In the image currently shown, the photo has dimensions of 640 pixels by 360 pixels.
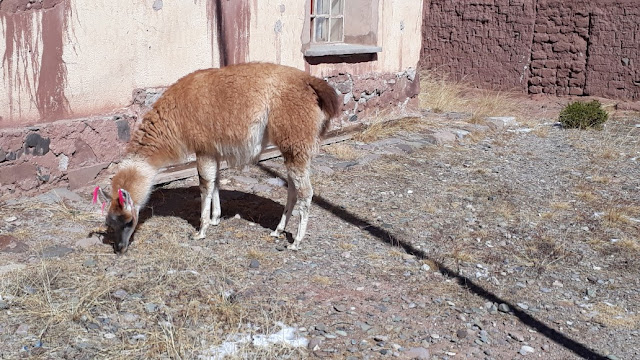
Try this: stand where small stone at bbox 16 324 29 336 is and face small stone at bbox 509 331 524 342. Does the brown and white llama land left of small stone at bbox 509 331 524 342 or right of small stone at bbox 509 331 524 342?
left

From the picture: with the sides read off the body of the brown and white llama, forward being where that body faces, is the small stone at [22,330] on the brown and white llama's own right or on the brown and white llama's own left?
on the brown and white llama's own left

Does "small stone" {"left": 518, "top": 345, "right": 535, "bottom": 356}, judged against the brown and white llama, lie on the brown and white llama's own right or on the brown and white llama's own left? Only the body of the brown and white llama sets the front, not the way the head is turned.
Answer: on the brown and white llama's own left

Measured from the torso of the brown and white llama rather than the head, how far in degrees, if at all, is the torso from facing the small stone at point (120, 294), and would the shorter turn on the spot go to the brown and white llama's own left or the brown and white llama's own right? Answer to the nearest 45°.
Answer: approximately 45° to the brown and white llama's own left

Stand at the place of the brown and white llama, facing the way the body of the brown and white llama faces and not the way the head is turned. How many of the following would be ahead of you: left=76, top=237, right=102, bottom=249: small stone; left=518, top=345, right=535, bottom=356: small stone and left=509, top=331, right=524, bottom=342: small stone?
1

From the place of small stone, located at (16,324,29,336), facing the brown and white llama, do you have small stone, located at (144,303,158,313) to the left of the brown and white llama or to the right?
right

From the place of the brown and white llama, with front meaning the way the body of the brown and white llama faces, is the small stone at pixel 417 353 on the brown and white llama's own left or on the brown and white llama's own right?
on the brown and white llama's own left

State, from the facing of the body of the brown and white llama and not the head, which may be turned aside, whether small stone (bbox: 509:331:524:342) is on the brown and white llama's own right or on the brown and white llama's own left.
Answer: on the brown and white llama's own left

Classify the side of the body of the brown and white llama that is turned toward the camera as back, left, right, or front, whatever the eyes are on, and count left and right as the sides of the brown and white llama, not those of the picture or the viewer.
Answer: left

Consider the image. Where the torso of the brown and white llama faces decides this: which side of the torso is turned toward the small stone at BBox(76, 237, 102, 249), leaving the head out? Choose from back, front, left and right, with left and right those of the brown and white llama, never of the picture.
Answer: front
